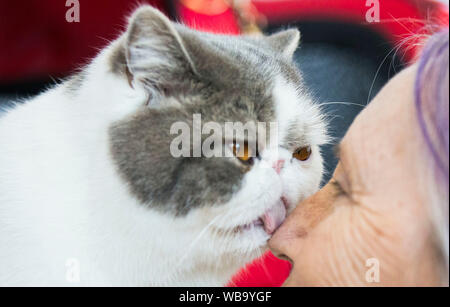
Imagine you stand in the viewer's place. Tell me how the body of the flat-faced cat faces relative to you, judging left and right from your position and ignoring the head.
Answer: facing the viewer and to the right of the viewer
